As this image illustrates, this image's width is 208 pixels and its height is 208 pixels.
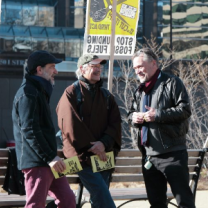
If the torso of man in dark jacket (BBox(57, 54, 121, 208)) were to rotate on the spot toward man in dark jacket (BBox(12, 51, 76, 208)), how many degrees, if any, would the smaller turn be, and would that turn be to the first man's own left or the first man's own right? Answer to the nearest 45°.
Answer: approximately 90° to the first man's own right

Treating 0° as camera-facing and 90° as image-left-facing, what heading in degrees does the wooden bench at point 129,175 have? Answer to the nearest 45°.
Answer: approximately 0°

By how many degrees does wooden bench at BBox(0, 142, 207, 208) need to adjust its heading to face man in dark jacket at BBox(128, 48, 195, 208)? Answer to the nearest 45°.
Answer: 0° — it already faces them

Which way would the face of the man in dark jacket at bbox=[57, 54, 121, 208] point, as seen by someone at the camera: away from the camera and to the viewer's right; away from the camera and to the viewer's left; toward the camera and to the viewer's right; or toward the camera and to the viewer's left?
toward the camera and to the viewer's right

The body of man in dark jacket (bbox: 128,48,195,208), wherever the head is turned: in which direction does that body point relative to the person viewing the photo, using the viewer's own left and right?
facing the viewer and to the left of the viewer

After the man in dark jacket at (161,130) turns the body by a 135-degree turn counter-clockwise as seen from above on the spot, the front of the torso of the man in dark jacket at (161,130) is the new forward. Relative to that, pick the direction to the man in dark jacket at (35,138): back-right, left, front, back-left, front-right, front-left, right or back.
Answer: back-right

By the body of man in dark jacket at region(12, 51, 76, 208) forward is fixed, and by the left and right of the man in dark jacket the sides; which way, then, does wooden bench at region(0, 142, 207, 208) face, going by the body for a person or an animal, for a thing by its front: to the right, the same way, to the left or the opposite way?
to the right

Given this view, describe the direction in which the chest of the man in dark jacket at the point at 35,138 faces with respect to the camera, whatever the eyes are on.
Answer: to the viewer's right

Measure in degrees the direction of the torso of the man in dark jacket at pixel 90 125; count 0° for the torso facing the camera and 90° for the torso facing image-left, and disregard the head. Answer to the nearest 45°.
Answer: approximately 315°

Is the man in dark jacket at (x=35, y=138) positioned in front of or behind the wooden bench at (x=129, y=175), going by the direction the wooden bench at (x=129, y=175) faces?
in front

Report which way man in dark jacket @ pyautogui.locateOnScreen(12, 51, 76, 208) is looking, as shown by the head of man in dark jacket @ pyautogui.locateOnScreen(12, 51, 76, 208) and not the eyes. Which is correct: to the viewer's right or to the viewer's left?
to the viewer's right

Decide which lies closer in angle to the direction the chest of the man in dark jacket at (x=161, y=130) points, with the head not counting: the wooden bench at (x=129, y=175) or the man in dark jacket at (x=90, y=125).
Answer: the man in dark jacket

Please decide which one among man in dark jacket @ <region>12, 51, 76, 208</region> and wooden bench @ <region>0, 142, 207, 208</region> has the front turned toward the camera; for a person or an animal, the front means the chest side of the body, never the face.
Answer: the wooden bench

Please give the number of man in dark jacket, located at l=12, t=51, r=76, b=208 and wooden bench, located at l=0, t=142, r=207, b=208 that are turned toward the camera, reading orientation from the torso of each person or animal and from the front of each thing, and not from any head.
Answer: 1

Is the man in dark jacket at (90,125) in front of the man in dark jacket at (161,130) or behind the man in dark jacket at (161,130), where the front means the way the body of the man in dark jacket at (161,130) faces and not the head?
in front

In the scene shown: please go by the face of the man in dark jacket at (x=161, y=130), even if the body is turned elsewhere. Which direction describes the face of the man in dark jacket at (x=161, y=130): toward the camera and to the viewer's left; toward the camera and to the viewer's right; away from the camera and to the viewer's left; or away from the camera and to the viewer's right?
toward the camera and to the viewer's left

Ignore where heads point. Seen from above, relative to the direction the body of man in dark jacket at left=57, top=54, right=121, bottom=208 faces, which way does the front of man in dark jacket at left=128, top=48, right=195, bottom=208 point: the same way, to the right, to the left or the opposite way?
to the right
